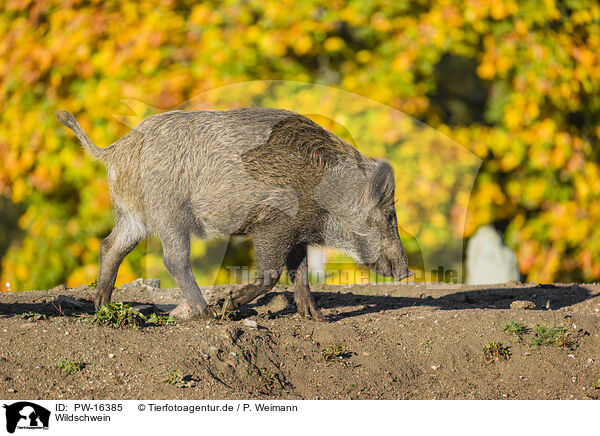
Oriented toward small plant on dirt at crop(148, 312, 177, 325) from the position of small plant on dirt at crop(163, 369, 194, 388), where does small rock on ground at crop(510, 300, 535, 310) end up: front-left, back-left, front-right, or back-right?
front-right

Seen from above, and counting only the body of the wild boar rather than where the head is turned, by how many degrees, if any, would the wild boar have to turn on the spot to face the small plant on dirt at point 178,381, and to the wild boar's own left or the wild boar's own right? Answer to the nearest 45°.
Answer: approximately 90° to the wild boar's own right

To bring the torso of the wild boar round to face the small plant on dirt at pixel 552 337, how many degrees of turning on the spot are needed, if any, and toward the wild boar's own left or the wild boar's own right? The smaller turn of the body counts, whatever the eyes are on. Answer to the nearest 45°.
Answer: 0° — it already faces it

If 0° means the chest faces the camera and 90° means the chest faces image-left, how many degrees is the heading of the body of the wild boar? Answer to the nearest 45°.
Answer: approximately 270°

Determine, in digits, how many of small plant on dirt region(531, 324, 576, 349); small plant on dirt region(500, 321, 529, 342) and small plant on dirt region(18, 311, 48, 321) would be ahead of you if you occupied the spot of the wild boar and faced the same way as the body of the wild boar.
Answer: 2

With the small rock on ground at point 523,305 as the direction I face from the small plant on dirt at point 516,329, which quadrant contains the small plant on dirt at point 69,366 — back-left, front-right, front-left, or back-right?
back-left

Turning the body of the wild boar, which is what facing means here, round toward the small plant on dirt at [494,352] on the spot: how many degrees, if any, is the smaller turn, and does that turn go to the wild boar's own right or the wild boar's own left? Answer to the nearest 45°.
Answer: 0° — it already faces it

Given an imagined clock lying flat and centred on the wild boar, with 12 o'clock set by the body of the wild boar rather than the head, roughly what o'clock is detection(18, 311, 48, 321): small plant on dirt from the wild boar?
The small plant on dirt is roughly at 6 o'clock from the wild boar.

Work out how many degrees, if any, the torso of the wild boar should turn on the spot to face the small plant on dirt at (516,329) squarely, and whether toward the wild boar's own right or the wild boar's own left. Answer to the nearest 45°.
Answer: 0° — it already faces it

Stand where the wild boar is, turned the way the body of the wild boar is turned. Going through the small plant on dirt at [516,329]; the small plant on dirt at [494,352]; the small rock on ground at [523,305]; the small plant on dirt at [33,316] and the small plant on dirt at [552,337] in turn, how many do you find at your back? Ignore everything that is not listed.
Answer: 1

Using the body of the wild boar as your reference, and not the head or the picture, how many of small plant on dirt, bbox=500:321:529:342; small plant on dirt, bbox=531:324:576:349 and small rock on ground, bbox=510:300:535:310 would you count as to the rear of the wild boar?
0
